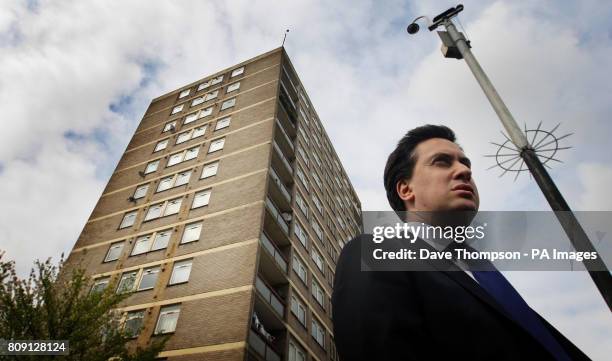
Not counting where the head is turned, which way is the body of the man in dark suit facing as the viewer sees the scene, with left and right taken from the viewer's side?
facing the viewer and to the right of the viewer

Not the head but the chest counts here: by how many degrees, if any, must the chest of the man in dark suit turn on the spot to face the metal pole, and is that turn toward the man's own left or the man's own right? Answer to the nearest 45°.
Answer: approximately 90° to the man's own left

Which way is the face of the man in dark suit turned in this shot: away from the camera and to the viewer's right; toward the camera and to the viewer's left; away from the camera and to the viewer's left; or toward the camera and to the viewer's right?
toward the camera and to the viewer's right

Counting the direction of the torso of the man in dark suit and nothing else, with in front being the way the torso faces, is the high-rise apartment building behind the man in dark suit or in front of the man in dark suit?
behind

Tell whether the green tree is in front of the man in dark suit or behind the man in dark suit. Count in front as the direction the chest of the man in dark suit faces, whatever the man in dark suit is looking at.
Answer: behind

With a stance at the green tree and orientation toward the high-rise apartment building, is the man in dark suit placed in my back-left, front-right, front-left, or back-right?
back-right
